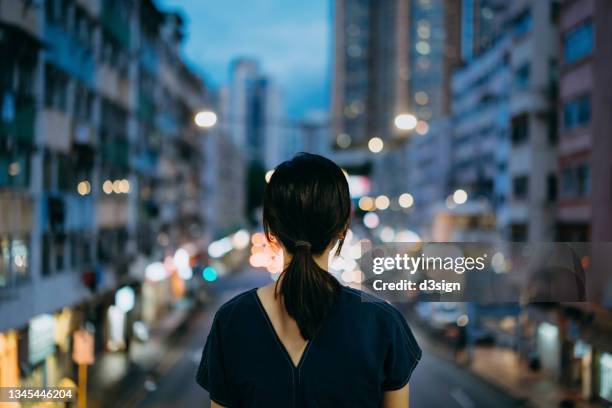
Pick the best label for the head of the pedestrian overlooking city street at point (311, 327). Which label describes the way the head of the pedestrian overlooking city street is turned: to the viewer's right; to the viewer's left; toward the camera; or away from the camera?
away from the camera

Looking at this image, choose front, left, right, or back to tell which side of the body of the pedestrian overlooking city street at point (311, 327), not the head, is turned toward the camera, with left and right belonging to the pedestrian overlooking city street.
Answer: back

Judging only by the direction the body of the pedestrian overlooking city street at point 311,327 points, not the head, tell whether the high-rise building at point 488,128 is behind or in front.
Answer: in front

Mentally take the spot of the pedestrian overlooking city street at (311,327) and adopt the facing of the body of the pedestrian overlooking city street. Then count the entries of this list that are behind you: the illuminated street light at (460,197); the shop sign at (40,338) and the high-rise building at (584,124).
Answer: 0

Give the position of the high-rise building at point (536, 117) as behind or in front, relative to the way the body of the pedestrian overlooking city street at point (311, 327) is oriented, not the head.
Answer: in front

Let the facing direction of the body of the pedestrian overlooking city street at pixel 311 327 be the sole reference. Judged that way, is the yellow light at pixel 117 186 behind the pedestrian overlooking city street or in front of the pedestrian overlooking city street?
in front
